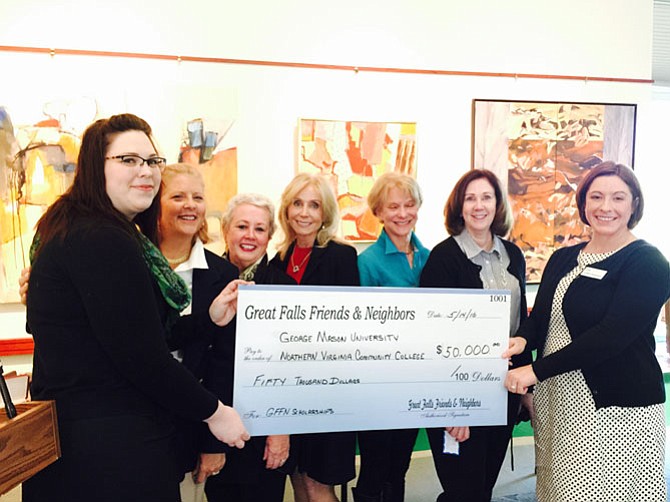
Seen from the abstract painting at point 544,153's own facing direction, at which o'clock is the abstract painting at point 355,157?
the abstract painting at point 355,157 is roughly at 2 o'clock from the abstract painting at point 544,153.

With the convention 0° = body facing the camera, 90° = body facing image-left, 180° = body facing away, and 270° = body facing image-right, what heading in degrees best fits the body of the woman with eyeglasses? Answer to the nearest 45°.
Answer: approximately 270°

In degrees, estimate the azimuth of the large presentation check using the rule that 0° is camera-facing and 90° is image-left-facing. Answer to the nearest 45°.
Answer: approximately 0°

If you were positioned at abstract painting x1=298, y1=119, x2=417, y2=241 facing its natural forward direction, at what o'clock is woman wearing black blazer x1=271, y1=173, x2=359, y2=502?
The woman wearing black blazer is roughly at 12 o'clock from the abstract painting.

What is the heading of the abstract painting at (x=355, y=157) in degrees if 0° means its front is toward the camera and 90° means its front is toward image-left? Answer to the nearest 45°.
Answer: approximately 0°

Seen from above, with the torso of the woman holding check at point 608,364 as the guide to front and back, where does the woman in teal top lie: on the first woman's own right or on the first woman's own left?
on the first woman's own right

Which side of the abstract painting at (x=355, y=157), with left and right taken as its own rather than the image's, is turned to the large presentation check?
front

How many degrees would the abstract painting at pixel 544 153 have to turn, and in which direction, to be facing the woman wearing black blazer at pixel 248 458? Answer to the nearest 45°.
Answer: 0° — it already faces them
